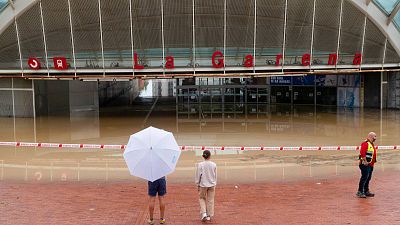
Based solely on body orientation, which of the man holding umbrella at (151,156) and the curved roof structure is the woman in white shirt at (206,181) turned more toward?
the curved roof structure

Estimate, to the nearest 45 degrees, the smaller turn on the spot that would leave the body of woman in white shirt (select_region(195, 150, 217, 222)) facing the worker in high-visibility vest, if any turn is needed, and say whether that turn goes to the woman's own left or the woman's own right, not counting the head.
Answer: approximately 45° to the woman's own right

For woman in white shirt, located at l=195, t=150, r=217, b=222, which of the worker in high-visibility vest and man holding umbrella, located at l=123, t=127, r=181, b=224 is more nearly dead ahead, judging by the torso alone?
the worker in high-visibility vest

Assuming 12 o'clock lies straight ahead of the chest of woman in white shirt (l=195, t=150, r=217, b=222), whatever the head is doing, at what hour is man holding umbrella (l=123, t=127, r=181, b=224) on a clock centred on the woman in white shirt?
The man holding umbrella is roughly at 8 o'clock from the woman in white shirt.

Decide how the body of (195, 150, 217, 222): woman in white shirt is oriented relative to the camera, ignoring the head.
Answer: away from the camera

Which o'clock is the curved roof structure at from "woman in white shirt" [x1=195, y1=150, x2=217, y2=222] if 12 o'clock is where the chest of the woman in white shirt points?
The curved roof structure is roughly at 12 o'clock from the woman in white shirt.

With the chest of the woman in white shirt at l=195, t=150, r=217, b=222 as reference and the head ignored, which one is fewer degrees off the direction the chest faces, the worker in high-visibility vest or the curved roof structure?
the curved roof structure
